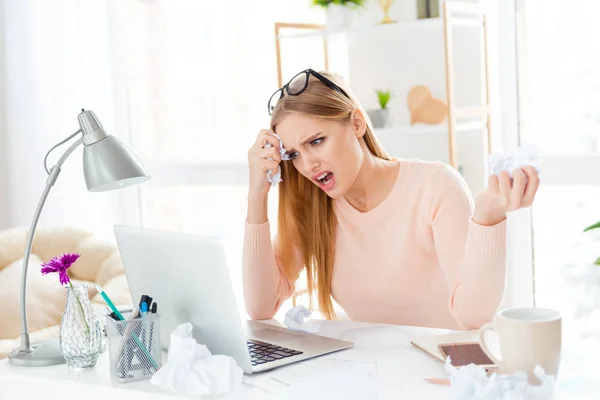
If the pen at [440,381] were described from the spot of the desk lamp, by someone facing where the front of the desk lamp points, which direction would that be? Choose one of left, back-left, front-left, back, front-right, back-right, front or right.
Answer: front-right

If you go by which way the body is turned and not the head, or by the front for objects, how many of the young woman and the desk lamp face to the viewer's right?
1

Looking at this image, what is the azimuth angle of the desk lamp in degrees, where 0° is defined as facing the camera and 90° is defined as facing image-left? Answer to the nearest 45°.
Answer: approximately 270°

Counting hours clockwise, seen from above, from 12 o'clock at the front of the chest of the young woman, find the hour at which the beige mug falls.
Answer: The beige mug is roughly at 10 o'clock from the young woman.

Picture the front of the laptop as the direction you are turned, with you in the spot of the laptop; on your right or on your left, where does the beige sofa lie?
on your left

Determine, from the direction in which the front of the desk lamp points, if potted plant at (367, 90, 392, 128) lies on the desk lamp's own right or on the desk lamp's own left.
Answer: on the desk lamp's own left

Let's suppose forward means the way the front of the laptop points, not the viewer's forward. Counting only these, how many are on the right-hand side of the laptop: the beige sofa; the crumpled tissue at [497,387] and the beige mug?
2

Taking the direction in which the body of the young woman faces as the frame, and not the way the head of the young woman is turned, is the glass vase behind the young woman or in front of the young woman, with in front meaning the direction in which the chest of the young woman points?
in front

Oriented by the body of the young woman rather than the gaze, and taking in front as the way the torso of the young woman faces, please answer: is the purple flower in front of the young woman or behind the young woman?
in front

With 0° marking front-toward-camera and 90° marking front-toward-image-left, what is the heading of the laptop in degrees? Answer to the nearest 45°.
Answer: approximately 225°

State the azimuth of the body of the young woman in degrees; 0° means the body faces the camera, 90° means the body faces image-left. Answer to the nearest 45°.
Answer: approximately 45°
